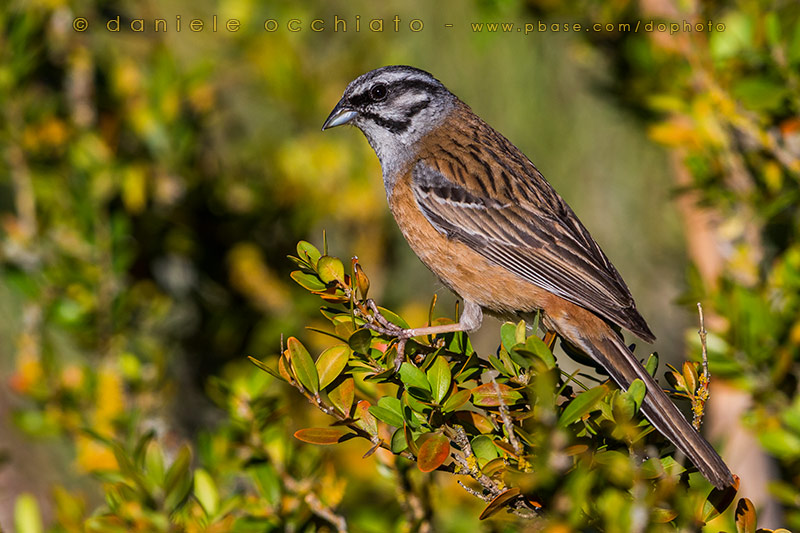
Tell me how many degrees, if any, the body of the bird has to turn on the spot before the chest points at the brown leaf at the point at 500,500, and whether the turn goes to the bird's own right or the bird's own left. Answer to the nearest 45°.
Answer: approximately 90° to the bird's own left

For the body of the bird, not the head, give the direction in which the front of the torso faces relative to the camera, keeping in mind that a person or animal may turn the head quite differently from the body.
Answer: to the viewer's left

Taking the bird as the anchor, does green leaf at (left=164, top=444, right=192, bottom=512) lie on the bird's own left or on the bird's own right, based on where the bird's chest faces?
on the bird's own left

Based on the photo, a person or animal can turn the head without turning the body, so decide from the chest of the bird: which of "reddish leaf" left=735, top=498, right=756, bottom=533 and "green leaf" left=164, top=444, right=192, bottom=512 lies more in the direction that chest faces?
the green leaf

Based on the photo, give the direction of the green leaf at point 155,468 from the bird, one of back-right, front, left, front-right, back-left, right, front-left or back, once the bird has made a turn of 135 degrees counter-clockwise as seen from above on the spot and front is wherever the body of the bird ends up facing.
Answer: right

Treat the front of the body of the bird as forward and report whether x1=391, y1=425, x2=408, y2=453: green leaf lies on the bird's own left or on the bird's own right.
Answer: on the bird's own left

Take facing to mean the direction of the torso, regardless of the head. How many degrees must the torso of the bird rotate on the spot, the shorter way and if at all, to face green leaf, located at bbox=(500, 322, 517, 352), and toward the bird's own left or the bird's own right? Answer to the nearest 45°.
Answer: approximately 90° to the bird's own left

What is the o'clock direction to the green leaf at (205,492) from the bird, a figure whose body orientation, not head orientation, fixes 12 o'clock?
The green leaf is roughly at 10 o'clock from the bird.

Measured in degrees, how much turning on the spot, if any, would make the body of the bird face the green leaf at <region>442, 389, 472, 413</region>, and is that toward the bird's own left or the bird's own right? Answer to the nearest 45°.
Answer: approximately 90° to the bird's own left
